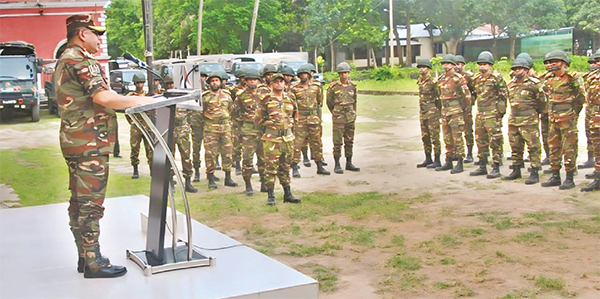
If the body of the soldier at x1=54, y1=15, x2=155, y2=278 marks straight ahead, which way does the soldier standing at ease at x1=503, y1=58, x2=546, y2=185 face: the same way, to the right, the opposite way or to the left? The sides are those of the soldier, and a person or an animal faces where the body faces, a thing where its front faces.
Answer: the opposite way

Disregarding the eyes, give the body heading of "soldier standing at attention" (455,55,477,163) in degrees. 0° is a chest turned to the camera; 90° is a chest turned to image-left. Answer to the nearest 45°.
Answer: approximately 45°

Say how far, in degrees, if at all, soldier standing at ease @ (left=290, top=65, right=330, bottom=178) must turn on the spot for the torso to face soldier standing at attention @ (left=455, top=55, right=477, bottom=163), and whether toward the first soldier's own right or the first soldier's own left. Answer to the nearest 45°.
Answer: approximately 90° to the first soldier's own left

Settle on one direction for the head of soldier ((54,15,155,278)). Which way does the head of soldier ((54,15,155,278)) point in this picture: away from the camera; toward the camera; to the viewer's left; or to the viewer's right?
to the viewer's right

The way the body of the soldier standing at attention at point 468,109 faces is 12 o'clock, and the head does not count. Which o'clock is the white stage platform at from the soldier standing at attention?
The white stage platform is roughly at 11 o'clock from the soldier standing at attention.

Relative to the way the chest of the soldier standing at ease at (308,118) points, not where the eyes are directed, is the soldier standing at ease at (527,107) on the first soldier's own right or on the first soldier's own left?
on the first soldier's own left

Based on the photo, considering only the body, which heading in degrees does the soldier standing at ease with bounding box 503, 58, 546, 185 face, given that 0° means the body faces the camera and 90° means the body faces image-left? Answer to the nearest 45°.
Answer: approximately 45°

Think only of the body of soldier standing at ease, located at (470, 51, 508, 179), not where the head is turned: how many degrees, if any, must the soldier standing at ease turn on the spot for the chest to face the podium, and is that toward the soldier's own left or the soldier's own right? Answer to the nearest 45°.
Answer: approximately 45° to the soldier's own left

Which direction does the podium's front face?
to the viewer's right
